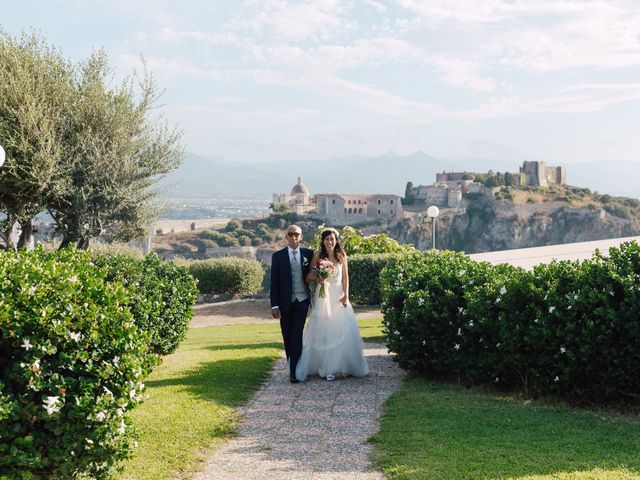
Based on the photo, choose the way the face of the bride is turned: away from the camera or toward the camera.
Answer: toward the camera

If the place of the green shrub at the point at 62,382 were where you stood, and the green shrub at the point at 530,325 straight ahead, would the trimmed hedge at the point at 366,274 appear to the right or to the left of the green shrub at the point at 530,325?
left

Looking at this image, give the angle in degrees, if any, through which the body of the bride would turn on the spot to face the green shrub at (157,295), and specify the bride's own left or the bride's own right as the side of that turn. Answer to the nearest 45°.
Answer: approximately 90° to the bride's own right

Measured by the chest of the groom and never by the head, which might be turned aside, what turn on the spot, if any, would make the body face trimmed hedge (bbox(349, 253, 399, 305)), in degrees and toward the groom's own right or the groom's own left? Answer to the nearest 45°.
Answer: approximately 180°

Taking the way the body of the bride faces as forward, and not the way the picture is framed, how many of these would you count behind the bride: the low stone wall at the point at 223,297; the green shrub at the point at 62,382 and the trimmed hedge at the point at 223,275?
2

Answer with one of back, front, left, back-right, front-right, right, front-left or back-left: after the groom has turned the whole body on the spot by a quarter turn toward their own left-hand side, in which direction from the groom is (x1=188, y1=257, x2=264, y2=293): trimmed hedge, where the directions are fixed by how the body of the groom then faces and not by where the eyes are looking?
left

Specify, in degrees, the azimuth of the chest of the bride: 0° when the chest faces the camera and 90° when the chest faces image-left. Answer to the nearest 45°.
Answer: approximately 0°

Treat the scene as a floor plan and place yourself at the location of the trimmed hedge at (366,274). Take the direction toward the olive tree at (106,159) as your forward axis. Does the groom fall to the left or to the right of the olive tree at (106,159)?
left

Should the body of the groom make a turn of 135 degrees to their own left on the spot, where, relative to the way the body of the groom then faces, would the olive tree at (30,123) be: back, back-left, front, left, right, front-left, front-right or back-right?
left

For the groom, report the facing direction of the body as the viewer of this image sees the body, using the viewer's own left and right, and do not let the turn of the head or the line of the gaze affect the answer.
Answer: facing the viewer

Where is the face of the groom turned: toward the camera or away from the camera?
toward the camera

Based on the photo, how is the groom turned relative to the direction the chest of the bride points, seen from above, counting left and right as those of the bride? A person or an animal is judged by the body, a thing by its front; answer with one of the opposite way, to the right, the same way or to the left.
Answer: the same way

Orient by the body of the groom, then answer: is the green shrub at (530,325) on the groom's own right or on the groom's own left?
on the groom's own left

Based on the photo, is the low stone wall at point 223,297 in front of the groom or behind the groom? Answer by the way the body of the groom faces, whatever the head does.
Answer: behind
